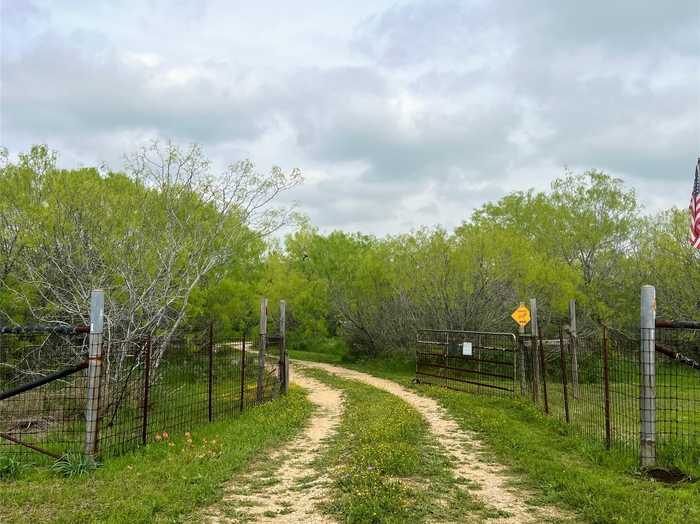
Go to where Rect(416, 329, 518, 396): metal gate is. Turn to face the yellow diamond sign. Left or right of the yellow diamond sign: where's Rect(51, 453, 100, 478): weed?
right

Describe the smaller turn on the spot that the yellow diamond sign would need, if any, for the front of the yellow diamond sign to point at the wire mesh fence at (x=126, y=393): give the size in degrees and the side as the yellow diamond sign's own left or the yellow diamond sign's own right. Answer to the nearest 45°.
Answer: approximately 45° to the yellow diamond sign's own right

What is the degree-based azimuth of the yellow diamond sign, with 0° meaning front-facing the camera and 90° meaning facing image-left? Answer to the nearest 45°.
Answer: approximately 0°

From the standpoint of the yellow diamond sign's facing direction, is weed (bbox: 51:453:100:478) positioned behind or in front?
in front

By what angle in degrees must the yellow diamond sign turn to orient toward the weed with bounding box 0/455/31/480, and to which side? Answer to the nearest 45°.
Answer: approximately 45° to its right

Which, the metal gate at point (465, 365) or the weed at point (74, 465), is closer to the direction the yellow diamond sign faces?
the weed

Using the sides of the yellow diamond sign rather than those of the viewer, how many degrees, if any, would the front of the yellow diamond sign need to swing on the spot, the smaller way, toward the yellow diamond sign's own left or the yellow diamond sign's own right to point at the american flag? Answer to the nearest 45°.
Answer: approximately 45° to the yellow diamond sign's own left

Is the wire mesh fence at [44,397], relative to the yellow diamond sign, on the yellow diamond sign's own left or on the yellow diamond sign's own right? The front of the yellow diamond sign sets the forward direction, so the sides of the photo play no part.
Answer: on the yellow diamond sign's own right

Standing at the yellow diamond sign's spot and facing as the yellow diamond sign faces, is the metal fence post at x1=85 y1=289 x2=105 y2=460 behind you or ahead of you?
ahead
